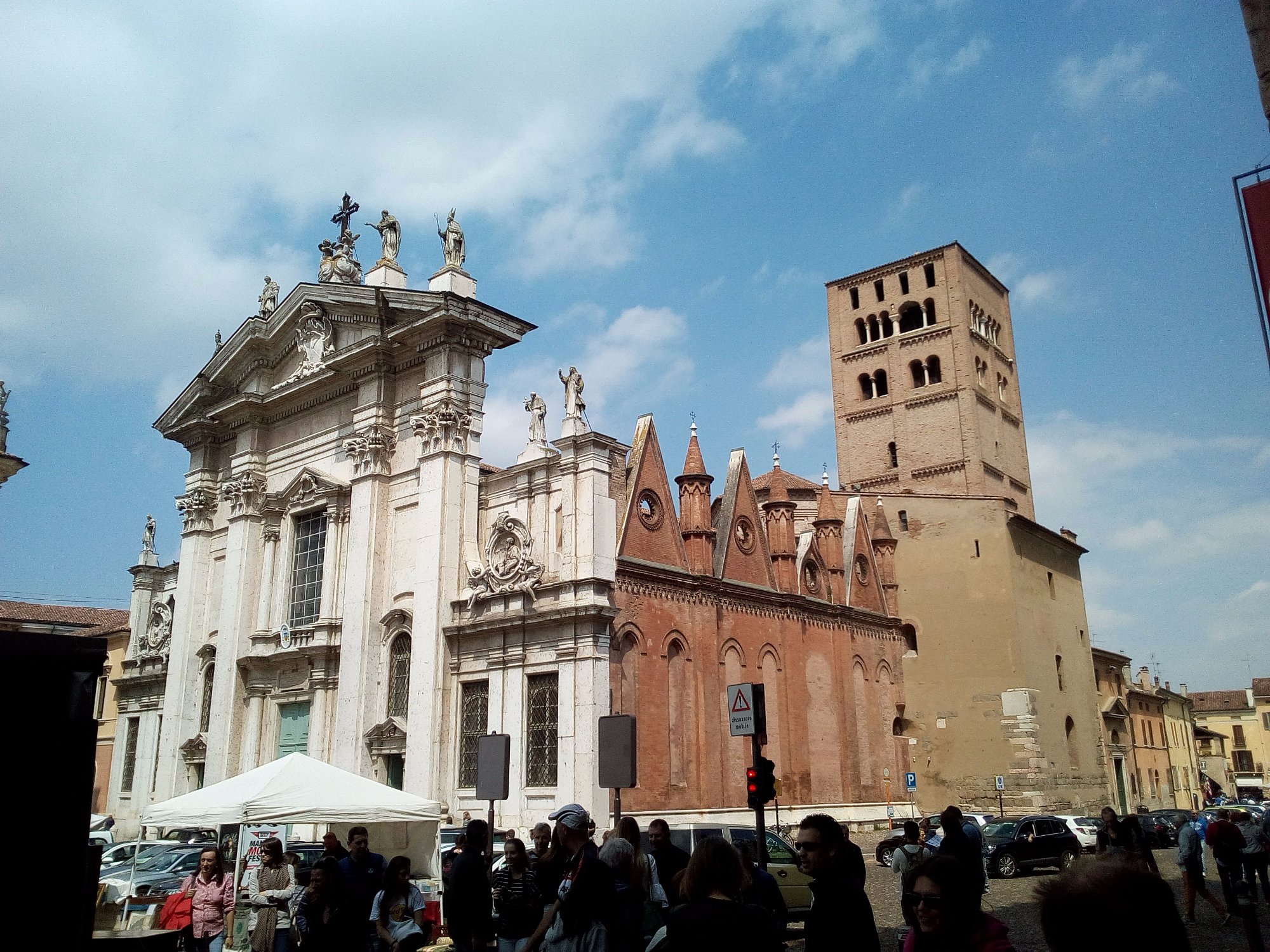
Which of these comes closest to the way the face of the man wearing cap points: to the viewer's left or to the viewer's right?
to the viewer's left

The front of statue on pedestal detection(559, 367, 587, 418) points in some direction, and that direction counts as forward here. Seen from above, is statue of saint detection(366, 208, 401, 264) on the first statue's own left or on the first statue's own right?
on the first statue's own right

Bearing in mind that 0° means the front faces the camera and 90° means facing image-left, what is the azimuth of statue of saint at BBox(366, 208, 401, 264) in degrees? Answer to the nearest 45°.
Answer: approximately 45°

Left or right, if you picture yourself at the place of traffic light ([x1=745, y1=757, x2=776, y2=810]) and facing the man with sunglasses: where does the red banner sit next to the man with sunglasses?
left

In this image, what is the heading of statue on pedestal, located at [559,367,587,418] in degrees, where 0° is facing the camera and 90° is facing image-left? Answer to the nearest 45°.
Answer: approximately 45°

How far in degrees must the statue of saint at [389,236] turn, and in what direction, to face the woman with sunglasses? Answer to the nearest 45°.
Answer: approximately 45° to its left
